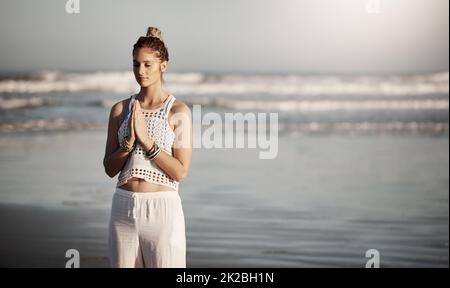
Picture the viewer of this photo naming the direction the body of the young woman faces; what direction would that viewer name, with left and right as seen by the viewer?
facing the viewer and to the left of the viewer
